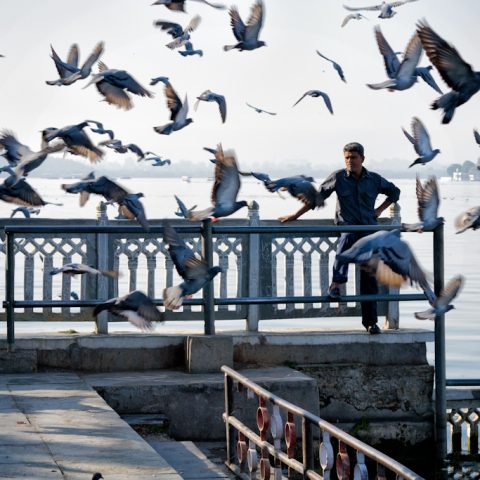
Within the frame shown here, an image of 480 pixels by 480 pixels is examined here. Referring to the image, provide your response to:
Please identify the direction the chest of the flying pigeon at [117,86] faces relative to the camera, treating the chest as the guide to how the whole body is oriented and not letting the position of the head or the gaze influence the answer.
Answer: to the viewer's left

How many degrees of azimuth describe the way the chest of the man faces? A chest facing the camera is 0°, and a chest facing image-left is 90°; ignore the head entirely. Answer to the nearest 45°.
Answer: approximately 0°

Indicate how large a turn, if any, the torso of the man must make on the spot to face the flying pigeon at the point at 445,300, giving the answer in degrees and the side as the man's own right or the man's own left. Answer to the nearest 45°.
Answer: approximately 45° to the man's own left

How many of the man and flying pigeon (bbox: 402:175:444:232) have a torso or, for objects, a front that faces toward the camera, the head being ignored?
1

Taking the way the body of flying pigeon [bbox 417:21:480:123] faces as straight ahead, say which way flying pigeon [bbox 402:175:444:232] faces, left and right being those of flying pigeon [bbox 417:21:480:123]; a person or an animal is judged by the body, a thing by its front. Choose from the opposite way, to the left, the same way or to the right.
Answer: the same way

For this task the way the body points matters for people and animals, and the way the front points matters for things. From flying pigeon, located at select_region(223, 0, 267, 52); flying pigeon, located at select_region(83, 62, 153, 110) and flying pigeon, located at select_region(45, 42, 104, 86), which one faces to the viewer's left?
flying pigeon, located at select_region(83, 62, 153, 110)

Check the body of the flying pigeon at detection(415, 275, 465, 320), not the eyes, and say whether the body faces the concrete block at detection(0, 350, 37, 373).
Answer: no

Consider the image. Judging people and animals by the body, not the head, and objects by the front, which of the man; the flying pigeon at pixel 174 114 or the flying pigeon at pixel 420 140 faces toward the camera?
the man

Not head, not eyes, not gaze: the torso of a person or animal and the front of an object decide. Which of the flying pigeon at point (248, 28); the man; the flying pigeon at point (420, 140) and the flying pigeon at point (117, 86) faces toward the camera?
the man

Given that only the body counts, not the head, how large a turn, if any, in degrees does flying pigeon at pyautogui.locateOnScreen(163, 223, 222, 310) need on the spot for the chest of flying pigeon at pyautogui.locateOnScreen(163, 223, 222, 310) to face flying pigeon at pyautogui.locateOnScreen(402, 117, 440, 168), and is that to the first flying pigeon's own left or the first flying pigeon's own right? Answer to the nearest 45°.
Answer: approximately 45° to the first flying pigeon's own left
